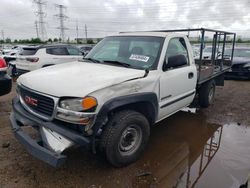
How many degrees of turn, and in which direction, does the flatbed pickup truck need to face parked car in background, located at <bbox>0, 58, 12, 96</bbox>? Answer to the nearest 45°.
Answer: approximately 90° to its right

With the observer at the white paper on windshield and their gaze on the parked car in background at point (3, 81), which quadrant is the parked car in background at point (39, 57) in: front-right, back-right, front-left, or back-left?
front-right

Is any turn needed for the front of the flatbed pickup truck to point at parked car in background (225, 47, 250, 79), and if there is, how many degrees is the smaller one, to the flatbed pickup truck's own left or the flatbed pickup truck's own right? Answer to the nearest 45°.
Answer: approximately 180°

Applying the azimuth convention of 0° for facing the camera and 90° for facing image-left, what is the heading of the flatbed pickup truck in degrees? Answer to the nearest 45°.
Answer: approximately 45°

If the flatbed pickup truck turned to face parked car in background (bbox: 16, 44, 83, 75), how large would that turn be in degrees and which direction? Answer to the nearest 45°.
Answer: approximately 90° to its right
